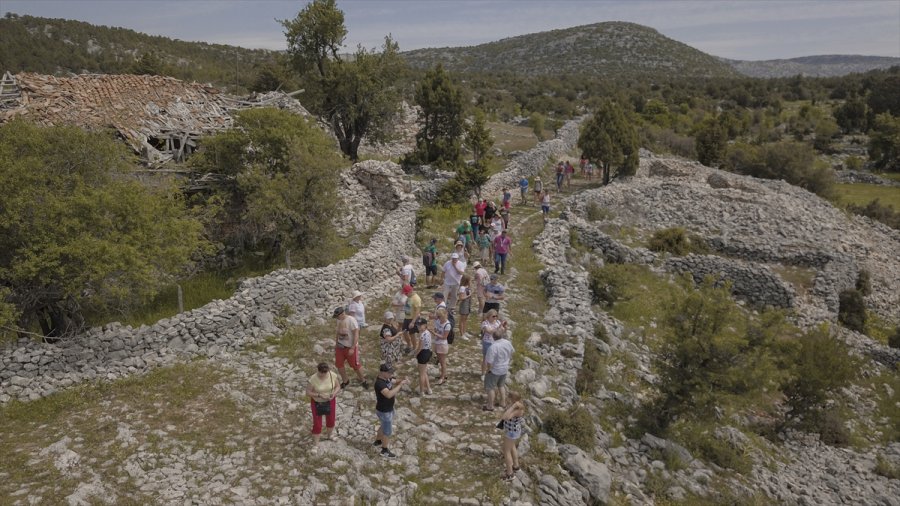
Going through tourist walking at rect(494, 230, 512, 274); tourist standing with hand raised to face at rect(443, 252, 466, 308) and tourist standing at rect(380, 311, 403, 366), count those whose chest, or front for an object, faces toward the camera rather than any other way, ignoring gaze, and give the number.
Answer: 3

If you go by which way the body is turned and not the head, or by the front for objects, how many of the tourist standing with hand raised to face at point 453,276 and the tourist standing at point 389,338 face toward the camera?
2

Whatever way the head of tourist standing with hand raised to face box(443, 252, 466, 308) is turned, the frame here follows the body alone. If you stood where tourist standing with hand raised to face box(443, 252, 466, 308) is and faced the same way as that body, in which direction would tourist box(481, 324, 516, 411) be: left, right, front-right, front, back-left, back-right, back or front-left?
front

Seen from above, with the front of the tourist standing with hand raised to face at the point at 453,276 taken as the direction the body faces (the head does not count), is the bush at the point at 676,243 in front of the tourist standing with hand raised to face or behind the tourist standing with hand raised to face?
behind

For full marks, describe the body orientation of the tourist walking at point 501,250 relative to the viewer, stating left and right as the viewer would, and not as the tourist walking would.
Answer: facing the viewer

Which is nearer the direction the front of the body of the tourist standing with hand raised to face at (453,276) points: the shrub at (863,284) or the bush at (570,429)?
the bush

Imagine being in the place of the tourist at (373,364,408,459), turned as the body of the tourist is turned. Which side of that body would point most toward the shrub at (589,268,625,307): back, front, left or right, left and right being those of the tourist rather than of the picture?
left

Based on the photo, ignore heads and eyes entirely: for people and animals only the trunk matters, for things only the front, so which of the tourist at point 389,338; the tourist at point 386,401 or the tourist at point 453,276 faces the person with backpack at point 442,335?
the tourist at point 453,276

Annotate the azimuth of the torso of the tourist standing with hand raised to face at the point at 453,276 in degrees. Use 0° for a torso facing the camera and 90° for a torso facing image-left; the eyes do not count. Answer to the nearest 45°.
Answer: approximately 0°

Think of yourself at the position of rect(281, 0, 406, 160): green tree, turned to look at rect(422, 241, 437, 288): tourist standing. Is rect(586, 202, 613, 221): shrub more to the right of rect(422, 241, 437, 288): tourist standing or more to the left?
left

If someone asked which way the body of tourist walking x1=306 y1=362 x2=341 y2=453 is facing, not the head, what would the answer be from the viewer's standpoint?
toward the camera

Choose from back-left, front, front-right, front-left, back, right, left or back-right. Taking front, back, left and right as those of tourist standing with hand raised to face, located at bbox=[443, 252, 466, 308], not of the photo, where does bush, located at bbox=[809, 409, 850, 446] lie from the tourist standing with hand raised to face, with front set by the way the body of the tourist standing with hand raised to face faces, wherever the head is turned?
left

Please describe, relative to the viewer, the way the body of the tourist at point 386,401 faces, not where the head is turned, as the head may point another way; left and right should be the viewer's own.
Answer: facing the viewer and to the right of the viewer

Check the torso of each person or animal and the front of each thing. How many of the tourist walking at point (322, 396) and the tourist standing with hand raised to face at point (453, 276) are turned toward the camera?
2
